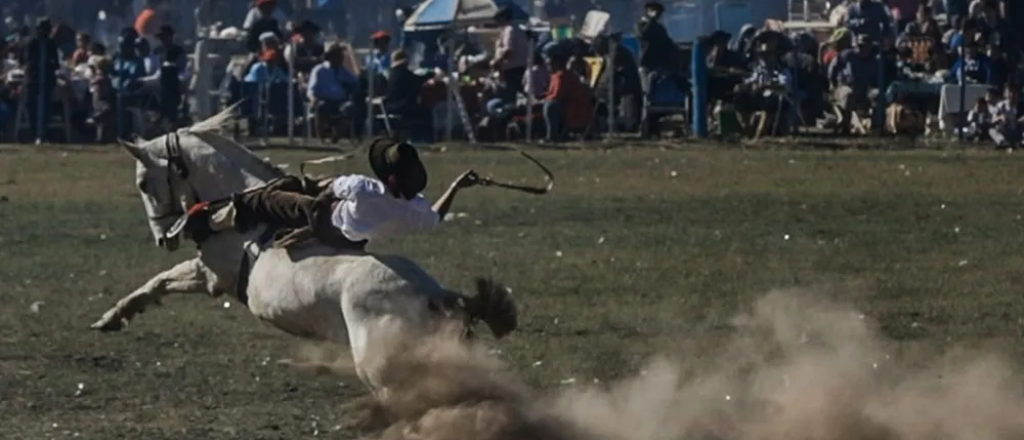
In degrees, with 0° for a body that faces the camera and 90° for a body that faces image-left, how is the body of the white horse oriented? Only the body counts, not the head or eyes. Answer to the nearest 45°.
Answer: approximately 90°

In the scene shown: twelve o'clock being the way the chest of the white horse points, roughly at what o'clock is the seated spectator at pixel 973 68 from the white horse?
The seated spectator is roughly at 4 o'clock from the white horse.

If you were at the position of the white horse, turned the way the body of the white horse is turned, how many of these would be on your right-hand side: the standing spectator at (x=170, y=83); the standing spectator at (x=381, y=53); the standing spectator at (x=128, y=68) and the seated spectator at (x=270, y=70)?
4

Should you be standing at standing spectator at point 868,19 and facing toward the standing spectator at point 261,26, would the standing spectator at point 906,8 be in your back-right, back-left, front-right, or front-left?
back-right

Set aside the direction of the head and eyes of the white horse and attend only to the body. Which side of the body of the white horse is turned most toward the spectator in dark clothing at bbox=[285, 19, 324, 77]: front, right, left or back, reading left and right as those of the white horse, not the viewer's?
right

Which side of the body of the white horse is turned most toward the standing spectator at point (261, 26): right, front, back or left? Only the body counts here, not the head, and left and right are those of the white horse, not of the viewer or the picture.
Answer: right

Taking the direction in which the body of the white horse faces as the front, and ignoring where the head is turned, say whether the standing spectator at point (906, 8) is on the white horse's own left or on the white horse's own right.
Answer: on the white horse's own right

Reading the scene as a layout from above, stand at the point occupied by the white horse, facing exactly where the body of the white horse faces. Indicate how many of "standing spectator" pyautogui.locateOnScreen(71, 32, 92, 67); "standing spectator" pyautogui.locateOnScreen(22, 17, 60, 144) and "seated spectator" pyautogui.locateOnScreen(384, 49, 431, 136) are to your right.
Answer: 3

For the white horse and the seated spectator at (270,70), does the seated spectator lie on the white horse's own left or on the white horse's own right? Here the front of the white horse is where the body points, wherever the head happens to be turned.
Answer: on the white horse's own right
